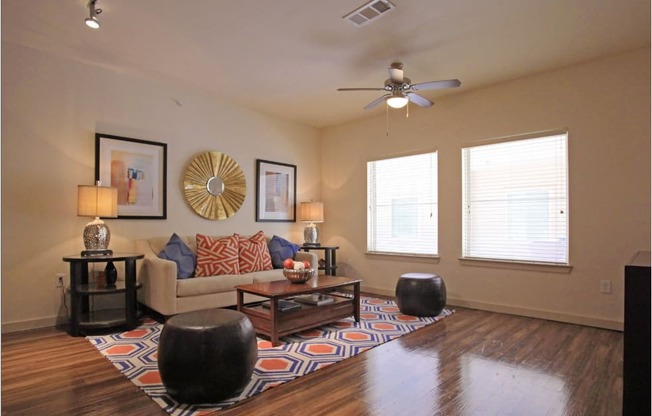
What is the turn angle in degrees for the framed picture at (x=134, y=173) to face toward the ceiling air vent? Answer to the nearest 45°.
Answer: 0° — it already faces it

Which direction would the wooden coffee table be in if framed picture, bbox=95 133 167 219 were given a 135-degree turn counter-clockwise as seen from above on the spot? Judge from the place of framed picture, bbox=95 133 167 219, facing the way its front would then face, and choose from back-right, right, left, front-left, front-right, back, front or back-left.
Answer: back-right

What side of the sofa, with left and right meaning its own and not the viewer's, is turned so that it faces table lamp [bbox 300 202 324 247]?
left

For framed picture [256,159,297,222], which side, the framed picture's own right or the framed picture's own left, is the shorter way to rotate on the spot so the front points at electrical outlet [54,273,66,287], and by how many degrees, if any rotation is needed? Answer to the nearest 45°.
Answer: approximately 90° to the framed picture's own right

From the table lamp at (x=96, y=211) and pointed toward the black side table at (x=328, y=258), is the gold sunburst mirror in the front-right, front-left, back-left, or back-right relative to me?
front-left

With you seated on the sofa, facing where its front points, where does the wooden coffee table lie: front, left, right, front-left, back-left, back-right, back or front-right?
front

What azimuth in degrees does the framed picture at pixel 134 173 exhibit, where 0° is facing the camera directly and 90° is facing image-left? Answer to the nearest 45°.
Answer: approximately 315°

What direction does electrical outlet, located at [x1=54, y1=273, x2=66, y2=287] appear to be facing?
toward the camera

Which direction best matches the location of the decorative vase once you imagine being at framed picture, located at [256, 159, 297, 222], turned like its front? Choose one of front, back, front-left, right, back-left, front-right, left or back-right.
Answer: right

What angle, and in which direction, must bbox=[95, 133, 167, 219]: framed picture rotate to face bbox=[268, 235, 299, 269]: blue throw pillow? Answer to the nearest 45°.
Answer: approximately 45° to its left

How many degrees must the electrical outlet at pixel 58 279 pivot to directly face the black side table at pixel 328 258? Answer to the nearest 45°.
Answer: approximately 90° to its left
